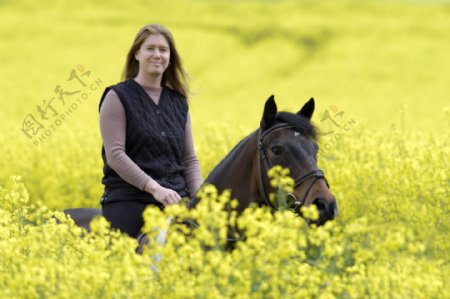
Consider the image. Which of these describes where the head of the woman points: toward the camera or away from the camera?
toward the camera

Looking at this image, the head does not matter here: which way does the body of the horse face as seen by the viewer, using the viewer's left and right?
facing the viewer and to the right of the viewer
